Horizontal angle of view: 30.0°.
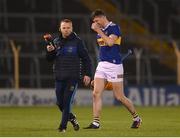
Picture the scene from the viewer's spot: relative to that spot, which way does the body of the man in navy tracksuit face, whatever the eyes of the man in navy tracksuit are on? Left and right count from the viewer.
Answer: facing the viewer
